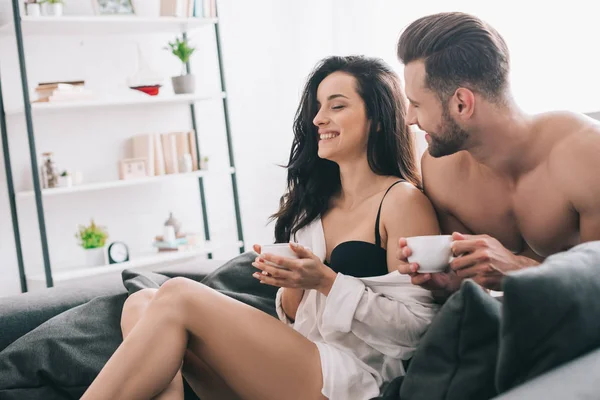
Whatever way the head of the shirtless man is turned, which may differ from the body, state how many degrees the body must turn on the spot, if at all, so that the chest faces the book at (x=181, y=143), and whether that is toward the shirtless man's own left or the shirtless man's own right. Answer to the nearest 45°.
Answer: approximately 90° to the shirtless man's own right

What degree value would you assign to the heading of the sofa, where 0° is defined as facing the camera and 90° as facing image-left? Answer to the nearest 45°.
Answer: approximately 0°

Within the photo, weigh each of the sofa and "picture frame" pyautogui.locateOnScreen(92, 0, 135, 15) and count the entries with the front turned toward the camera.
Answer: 2

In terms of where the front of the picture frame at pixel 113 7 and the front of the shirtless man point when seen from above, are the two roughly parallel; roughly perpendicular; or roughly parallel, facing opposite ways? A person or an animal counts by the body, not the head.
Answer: roughly perpendicular

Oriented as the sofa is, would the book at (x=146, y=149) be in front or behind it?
behind

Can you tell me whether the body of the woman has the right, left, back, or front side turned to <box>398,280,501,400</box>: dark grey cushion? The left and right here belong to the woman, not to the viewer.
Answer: left

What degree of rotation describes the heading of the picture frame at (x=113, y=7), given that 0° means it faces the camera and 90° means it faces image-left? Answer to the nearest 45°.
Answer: approximately 0°

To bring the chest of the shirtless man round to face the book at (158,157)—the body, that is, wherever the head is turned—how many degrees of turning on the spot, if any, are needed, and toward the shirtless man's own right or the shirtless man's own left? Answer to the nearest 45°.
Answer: approximately 90° to the shirtless man's own right

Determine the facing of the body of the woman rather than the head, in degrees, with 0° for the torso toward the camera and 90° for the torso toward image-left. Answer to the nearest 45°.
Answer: approximately 45°
